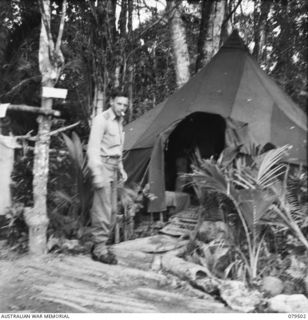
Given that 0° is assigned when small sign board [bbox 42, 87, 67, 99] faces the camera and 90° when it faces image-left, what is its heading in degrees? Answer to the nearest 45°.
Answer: approximately 0°

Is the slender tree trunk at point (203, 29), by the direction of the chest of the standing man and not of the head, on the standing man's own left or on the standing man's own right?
on the standing man's own left

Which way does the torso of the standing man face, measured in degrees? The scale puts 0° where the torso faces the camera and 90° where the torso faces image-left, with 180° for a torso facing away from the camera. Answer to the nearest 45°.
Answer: approximately 315°

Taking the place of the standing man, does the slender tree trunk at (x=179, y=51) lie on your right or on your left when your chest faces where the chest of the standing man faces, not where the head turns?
on your left
